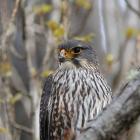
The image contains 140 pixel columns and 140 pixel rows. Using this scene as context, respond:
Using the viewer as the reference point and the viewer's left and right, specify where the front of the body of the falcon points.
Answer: facing the viewer and to the right of the viewer

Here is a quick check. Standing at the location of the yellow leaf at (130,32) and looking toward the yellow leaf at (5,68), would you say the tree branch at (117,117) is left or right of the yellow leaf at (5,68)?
left
